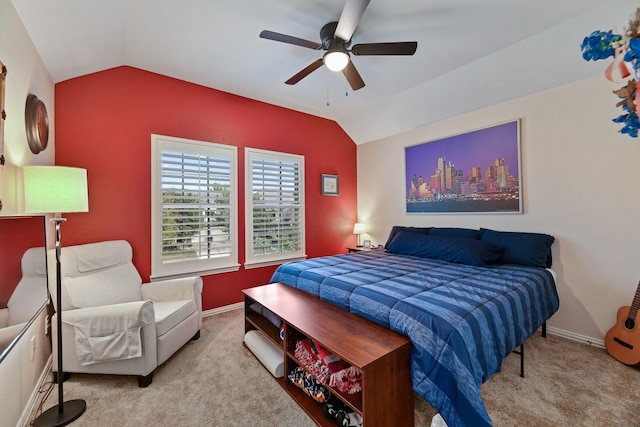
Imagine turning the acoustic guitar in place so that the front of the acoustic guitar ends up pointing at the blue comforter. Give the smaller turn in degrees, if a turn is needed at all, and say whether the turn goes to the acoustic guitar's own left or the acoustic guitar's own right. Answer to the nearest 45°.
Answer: approximately 45° to the acoustic guitar's own right

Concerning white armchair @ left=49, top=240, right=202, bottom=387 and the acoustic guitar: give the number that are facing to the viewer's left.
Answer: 0

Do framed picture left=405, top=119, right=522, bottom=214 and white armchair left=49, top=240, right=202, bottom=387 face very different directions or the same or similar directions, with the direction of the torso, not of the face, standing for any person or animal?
very different directions

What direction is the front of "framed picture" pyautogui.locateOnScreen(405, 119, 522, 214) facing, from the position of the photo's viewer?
facing the viewer and to the left of the viewer

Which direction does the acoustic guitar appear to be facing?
toward the camera

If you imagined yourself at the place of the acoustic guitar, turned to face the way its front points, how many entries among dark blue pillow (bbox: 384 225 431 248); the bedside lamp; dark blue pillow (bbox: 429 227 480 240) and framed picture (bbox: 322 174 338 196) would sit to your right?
4

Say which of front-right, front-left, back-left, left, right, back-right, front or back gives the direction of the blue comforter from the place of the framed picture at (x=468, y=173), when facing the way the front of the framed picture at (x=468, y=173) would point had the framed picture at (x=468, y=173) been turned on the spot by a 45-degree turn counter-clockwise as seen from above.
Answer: front

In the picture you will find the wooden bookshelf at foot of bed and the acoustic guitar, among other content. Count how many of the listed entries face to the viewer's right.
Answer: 0

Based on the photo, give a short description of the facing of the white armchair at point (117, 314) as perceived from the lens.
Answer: facing the viewer and to the right of the viewer

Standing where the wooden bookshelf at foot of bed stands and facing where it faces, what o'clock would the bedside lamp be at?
The bedside lamp is roughly at 5 o'clock from the wooden bookshelf at foot of bed.
